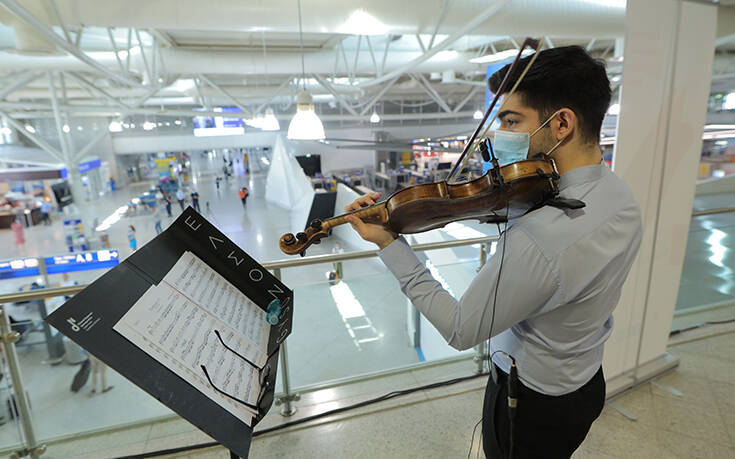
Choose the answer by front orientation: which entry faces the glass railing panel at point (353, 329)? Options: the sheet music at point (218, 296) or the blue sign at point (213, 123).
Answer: the blue sign

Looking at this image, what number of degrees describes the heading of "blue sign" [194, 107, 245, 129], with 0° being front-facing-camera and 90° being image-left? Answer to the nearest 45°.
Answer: approximately 0°

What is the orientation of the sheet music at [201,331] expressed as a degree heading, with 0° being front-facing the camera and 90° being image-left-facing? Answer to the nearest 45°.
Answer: approximately 315°

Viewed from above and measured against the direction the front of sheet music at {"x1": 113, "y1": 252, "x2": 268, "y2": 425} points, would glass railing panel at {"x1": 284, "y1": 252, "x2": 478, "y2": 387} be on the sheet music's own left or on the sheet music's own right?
on the sheet music's own left

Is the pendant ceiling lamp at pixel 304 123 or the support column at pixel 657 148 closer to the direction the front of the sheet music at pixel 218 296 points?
the support column

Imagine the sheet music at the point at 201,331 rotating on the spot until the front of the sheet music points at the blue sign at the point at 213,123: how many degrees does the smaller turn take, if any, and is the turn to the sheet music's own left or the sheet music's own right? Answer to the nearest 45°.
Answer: approximately 135° to the sheet music's own left

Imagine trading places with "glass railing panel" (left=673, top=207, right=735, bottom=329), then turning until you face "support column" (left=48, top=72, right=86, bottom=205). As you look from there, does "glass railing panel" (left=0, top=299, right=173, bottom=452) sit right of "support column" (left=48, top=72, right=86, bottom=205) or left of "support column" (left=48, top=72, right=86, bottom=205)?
left

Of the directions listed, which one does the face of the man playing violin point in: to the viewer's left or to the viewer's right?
to the viewer's left

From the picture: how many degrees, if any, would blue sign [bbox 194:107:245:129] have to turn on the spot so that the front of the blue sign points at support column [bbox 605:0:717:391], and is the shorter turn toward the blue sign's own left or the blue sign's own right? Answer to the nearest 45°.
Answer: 0° — it already faces it

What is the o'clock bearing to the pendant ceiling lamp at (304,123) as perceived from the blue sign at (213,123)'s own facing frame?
The pendant ceiling lamp is roughly at 12 o'clock from the blue sign.
